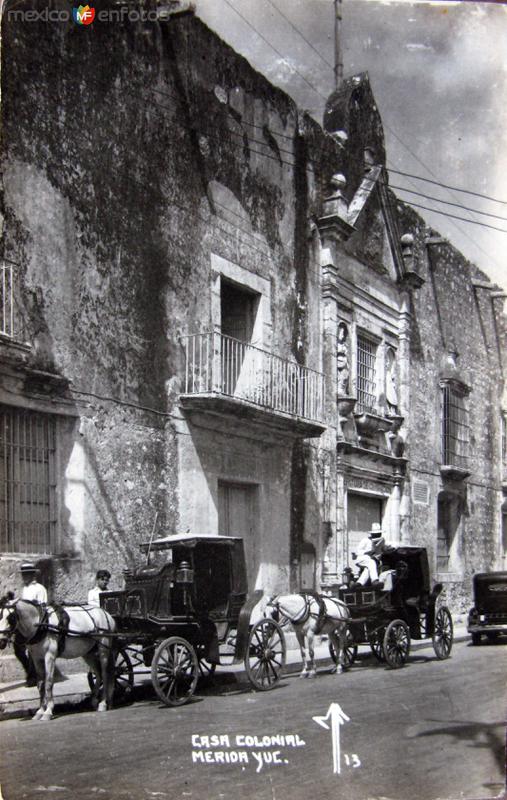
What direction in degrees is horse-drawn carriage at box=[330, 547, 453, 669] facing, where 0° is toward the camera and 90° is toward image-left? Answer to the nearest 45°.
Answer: approximately 45°

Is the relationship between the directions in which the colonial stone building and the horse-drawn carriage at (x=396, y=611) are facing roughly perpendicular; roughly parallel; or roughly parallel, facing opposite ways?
roughly perpendicular

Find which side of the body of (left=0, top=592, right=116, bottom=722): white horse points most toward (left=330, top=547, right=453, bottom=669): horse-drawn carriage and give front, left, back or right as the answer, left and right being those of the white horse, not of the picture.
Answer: back

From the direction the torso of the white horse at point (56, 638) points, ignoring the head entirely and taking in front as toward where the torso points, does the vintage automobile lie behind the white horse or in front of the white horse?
behind

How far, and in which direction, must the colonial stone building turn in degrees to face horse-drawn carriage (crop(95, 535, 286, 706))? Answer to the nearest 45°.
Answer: approximately 45° to its right

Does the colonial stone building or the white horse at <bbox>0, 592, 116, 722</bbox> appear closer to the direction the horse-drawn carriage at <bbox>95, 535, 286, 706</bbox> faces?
the white horse

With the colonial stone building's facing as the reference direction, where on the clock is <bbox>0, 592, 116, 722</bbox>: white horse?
The white horse is roughly at 2 o'clock from the colonial stone building.

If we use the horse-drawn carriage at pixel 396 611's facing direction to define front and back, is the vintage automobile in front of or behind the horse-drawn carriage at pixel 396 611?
behind

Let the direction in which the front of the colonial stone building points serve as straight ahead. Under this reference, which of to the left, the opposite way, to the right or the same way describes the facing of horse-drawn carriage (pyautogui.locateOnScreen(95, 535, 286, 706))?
to the right

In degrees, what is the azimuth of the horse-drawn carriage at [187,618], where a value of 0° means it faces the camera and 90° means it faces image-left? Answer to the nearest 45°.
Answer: approximately 45°

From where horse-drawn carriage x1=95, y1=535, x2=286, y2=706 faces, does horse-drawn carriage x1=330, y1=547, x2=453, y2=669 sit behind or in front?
behind
